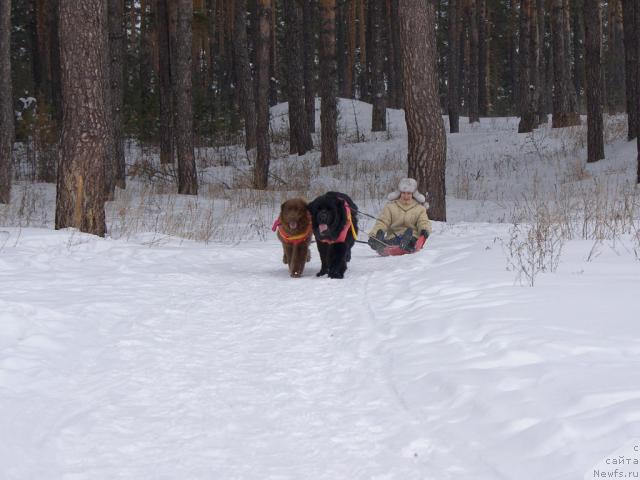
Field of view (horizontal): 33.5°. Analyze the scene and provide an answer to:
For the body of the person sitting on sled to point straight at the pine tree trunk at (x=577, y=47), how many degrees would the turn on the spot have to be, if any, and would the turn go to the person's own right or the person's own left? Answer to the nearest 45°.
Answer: approximately 180°

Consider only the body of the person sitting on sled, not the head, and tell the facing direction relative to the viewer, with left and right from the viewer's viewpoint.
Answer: facing the viewer

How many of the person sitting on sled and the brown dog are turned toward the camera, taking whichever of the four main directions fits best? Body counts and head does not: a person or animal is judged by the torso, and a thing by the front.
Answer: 2

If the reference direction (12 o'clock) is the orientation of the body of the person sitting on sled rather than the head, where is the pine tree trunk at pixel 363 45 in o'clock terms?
The pine tree trunk is roughly at 6 o'clock from the person sitting on sled.

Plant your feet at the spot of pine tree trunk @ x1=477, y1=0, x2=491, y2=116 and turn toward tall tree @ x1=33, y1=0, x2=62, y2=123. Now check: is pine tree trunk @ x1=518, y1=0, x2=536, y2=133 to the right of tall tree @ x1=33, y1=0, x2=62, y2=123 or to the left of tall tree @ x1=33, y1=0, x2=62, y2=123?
left

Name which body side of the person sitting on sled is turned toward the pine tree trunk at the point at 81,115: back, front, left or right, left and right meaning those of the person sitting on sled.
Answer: right

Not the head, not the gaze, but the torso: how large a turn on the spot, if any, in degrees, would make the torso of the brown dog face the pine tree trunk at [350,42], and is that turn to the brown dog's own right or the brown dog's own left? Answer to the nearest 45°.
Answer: approximately 180°

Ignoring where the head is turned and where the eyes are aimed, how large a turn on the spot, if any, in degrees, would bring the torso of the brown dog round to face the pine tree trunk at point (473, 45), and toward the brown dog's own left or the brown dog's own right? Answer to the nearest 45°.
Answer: approximately 180°

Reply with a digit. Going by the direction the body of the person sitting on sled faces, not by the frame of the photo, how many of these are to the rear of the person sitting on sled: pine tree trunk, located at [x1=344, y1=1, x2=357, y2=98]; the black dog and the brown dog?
1
